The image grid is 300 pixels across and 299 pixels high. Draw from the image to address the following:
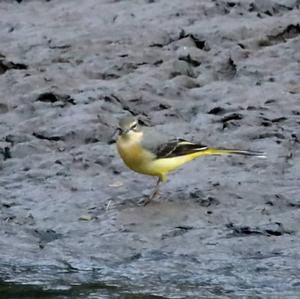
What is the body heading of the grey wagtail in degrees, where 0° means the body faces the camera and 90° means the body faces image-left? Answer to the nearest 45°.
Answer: approximately 90°
